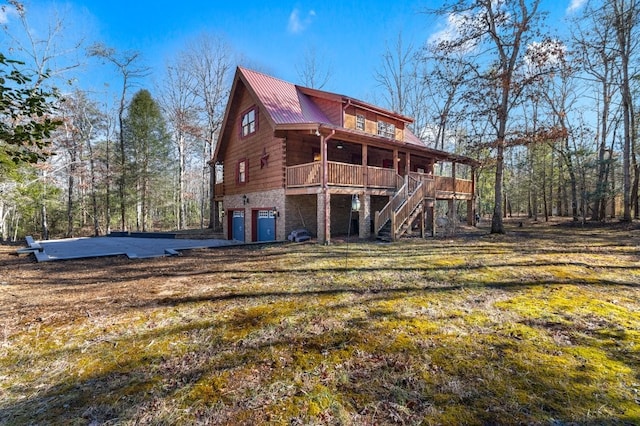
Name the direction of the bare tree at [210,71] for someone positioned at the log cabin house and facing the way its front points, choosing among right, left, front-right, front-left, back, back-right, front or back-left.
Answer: back

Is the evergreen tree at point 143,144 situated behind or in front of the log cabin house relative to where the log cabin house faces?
behind

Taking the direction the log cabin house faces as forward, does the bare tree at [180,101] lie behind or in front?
behind

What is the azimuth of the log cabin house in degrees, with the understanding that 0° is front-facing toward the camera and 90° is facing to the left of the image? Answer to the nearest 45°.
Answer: approximately 315°

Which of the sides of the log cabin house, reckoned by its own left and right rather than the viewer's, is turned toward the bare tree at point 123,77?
back
